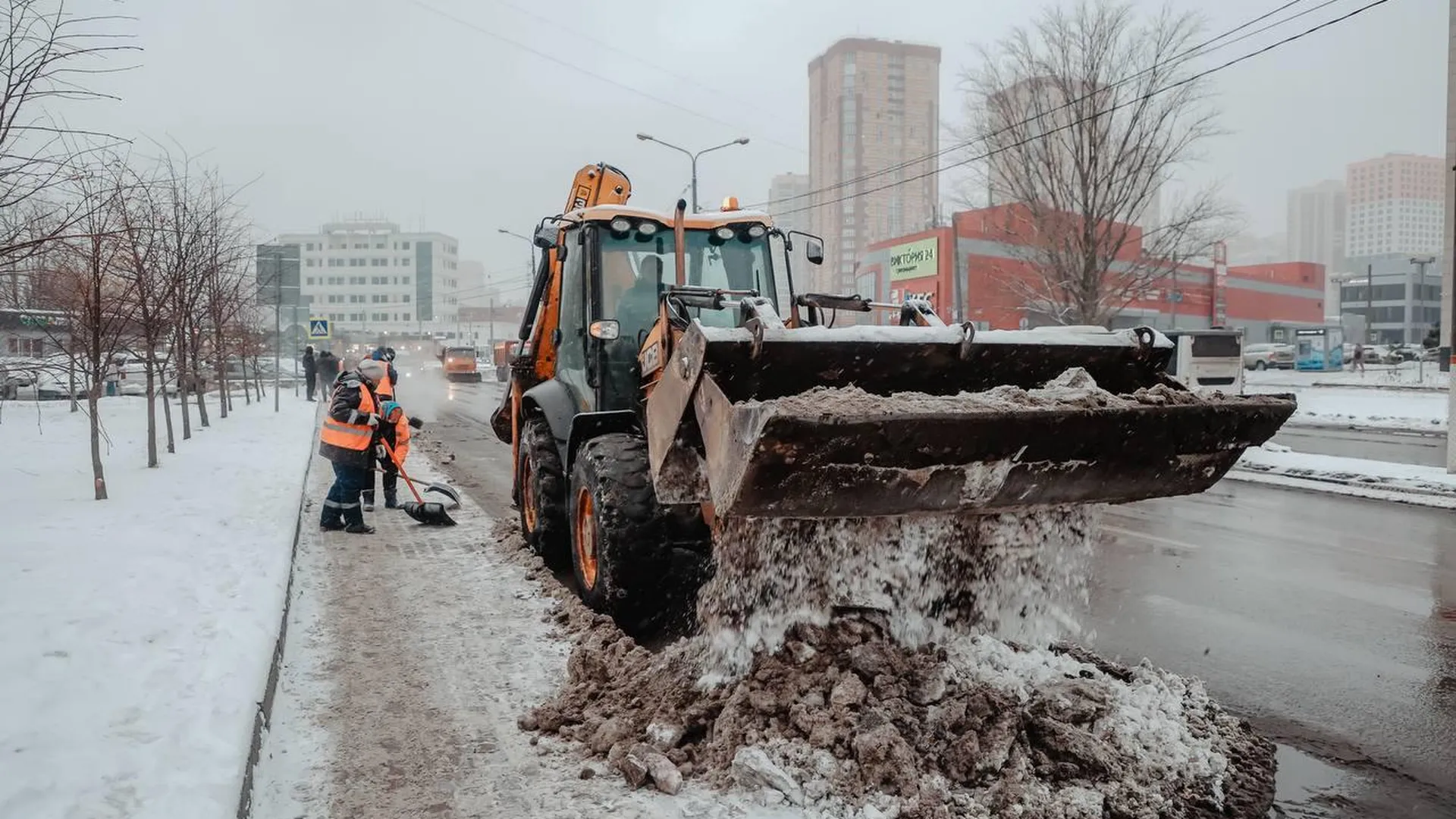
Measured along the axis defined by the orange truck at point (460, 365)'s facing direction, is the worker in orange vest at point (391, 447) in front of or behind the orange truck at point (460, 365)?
in front

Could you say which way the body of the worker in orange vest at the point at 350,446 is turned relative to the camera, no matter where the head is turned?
to the viewer's right

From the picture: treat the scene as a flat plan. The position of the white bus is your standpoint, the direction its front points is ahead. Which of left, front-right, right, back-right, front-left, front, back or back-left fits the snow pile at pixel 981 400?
back-left

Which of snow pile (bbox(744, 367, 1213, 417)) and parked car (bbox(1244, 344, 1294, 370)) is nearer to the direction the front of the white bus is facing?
the parked car

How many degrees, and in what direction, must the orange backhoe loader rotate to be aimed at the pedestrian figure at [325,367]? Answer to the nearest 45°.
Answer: approximately 180°

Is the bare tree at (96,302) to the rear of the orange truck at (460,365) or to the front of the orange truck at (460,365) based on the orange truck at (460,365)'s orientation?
to the front

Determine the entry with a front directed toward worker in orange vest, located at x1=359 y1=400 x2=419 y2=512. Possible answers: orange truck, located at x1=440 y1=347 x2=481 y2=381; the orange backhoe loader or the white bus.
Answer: the orange truck

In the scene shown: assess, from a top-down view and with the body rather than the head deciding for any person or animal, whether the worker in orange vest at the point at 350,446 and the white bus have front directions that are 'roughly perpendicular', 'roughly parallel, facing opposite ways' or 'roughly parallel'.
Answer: roughly perpendicular

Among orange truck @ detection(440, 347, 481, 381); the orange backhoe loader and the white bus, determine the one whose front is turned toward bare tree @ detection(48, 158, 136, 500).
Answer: the orange truck

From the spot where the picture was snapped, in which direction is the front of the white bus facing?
facing away from the viewer and to the left of the viewer

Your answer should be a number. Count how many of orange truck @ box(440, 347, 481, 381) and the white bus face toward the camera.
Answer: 1

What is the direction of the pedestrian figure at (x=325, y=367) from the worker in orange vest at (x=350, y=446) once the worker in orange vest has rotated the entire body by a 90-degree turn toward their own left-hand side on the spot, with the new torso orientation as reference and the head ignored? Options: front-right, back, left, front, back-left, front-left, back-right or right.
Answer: front

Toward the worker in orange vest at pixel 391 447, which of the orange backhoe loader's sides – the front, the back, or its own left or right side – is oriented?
back
